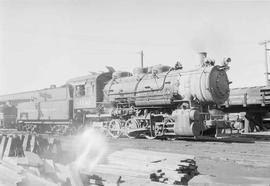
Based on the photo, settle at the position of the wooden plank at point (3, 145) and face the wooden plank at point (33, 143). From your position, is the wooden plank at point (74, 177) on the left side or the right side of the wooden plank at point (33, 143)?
right

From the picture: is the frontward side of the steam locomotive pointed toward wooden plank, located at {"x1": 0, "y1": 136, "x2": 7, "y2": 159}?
no

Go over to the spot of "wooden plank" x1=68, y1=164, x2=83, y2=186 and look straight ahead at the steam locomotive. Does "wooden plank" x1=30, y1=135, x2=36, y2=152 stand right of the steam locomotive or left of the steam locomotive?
left

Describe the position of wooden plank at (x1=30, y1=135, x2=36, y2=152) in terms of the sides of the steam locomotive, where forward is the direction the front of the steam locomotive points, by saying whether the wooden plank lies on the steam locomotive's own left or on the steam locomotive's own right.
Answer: on the steam locomotive's own right

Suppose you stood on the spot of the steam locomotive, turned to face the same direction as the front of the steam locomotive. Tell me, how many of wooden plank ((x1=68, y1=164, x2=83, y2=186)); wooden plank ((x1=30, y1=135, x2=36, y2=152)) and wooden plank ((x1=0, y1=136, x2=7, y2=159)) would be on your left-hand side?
0

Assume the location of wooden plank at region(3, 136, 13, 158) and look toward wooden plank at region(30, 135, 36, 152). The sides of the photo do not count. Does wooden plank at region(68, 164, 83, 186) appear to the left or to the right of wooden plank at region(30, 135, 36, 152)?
right

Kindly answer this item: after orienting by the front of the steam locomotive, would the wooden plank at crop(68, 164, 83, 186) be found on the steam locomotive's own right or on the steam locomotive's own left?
on the steam locomotive's own right

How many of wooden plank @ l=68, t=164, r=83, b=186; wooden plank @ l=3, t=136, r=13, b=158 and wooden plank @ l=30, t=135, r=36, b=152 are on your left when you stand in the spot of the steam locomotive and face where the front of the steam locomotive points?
0

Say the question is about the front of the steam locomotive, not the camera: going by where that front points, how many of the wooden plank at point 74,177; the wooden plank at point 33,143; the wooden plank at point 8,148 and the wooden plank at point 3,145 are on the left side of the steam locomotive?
0

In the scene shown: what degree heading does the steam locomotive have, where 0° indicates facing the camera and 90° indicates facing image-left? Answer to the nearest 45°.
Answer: approximately 315°

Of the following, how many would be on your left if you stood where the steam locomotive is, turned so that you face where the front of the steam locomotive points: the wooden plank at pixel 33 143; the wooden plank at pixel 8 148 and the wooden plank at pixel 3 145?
0

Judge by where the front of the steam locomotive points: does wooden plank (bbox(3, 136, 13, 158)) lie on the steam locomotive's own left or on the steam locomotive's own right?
on the steam locomotive's own right
